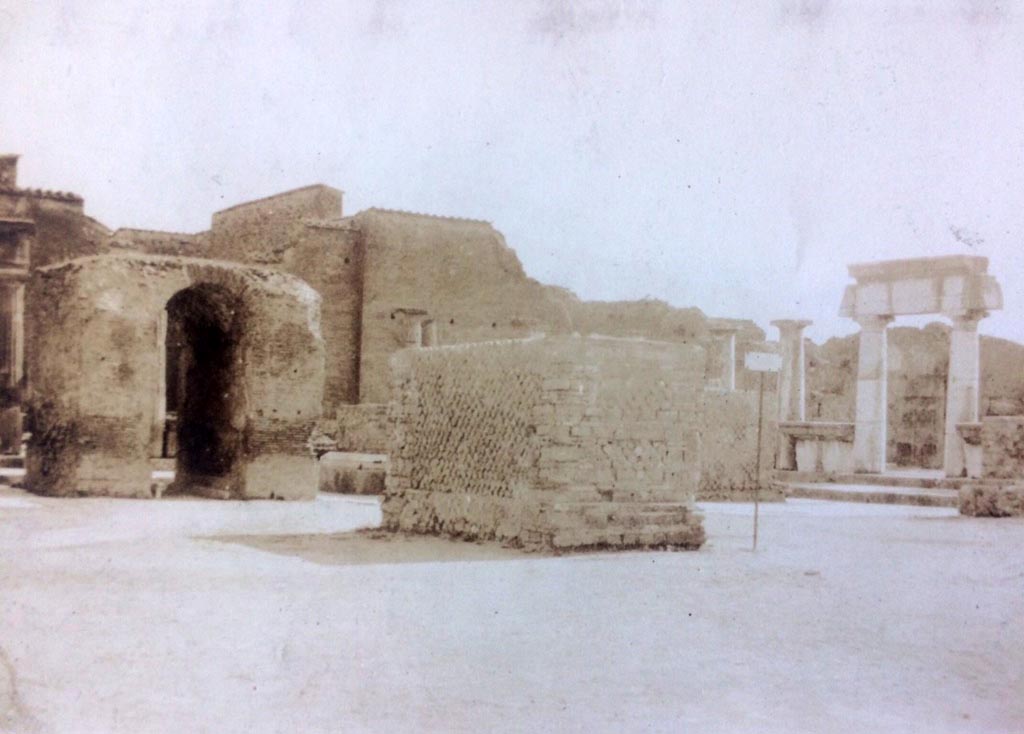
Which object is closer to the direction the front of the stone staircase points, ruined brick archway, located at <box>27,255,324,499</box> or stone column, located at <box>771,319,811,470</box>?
the ruined brick archway

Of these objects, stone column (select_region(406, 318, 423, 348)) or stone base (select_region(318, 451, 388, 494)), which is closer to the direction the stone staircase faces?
the stone base

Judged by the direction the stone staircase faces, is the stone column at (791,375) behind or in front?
behind

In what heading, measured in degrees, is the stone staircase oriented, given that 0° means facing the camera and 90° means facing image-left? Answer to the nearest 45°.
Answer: approximately 0°

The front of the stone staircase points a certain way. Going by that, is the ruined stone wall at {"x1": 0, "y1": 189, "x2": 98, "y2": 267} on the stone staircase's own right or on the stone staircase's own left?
on the stone staircase's own right

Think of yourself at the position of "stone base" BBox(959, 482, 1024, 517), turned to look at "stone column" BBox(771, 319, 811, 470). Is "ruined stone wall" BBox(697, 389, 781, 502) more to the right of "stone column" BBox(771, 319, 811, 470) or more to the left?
left

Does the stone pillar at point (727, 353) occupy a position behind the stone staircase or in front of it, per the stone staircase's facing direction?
behind

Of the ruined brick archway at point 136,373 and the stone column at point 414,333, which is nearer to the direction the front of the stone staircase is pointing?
the ruined brick archway

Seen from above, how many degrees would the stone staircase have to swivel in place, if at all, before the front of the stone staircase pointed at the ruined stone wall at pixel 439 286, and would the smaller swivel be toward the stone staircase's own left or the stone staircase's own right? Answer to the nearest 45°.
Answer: approximately 135° to the stone staircase's own right
